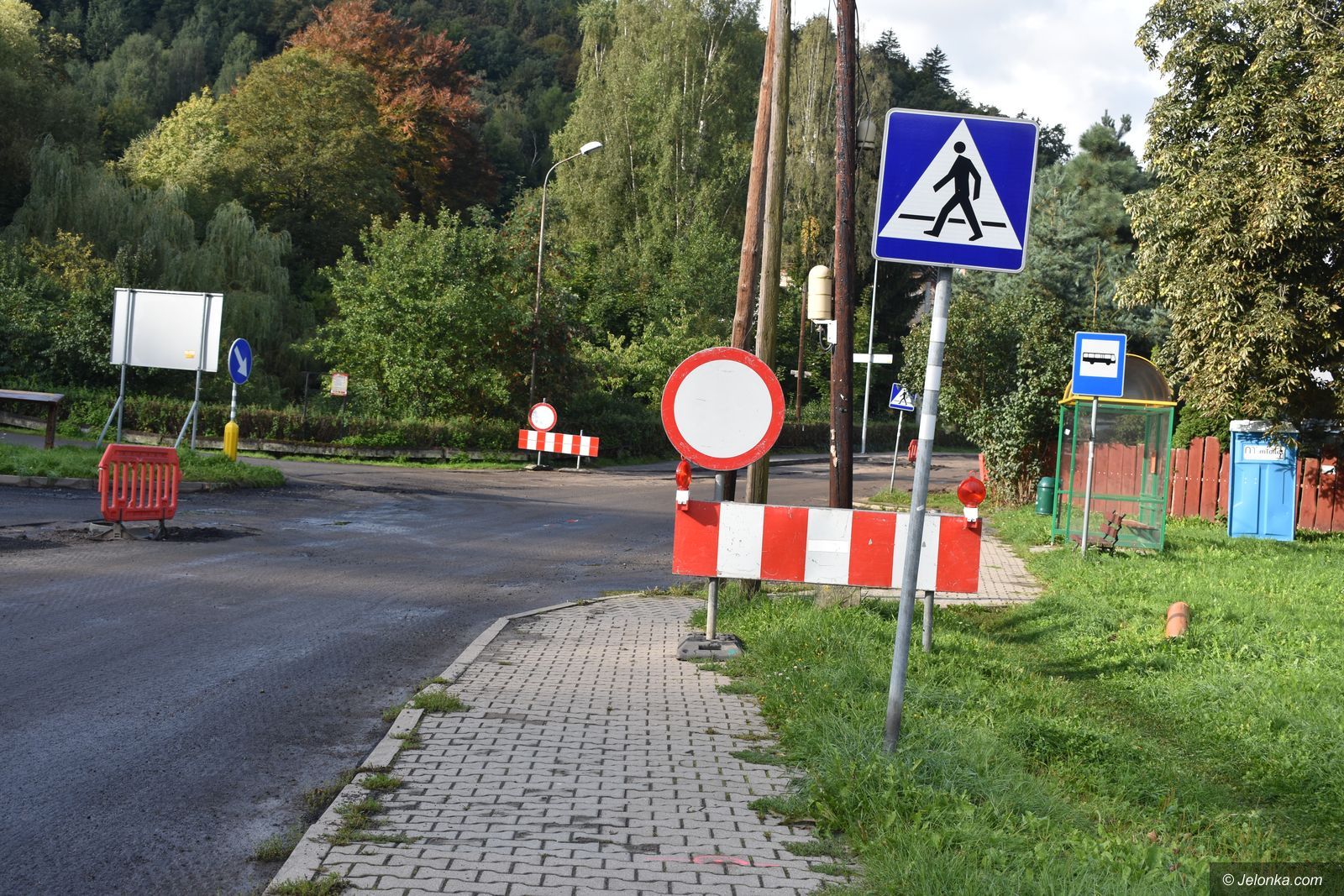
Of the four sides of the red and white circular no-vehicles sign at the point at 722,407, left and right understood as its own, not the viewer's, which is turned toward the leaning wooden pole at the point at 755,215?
back

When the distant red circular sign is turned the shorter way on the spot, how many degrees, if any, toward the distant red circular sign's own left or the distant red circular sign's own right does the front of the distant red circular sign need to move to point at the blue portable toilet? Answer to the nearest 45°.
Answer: approximately 45° to the distant red circular sign's own left

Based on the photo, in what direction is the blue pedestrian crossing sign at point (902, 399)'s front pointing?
toward the camera

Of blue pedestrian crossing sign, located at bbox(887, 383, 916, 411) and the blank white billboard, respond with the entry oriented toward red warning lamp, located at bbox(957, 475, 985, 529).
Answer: the blue pedestrian crossing sign

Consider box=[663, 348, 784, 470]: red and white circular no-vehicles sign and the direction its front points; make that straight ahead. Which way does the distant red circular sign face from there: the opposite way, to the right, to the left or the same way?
the same way

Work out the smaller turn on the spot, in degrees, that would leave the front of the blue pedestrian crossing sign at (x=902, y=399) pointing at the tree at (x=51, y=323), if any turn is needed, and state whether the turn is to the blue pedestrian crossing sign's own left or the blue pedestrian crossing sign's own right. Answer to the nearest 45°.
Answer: approximately 90° to the blue pedestrian crossing sign's own right

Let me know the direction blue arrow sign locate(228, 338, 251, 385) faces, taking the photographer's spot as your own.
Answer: facing the viewer and to the right of the viewer

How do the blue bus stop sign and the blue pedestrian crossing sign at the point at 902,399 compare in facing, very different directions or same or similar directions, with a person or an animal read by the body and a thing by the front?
same or similar directions

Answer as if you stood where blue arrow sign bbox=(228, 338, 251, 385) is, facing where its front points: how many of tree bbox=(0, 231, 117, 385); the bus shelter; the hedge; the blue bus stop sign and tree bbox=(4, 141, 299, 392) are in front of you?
2

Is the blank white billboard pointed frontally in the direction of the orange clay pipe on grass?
no

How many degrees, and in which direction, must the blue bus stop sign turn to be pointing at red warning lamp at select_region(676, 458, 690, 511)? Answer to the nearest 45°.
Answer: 0° — it already faces it
